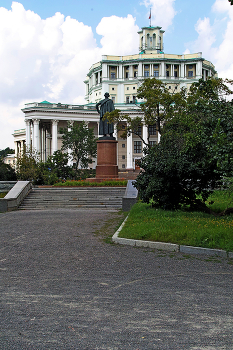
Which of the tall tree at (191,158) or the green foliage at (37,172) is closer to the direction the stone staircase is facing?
the tall tree

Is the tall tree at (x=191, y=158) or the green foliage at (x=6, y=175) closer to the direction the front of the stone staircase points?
the tall tree

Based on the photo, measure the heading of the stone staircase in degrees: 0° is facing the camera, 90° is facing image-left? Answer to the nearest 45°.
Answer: approximately 0°

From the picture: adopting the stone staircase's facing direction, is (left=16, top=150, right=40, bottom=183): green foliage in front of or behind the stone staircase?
behind

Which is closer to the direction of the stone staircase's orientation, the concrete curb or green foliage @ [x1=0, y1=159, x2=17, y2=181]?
the concrete curb

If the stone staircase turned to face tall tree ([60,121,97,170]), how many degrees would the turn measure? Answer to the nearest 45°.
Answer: approximately 180°

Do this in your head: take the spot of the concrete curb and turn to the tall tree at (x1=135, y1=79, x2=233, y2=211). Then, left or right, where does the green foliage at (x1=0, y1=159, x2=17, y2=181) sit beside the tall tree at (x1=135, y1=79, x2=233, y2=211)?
left
